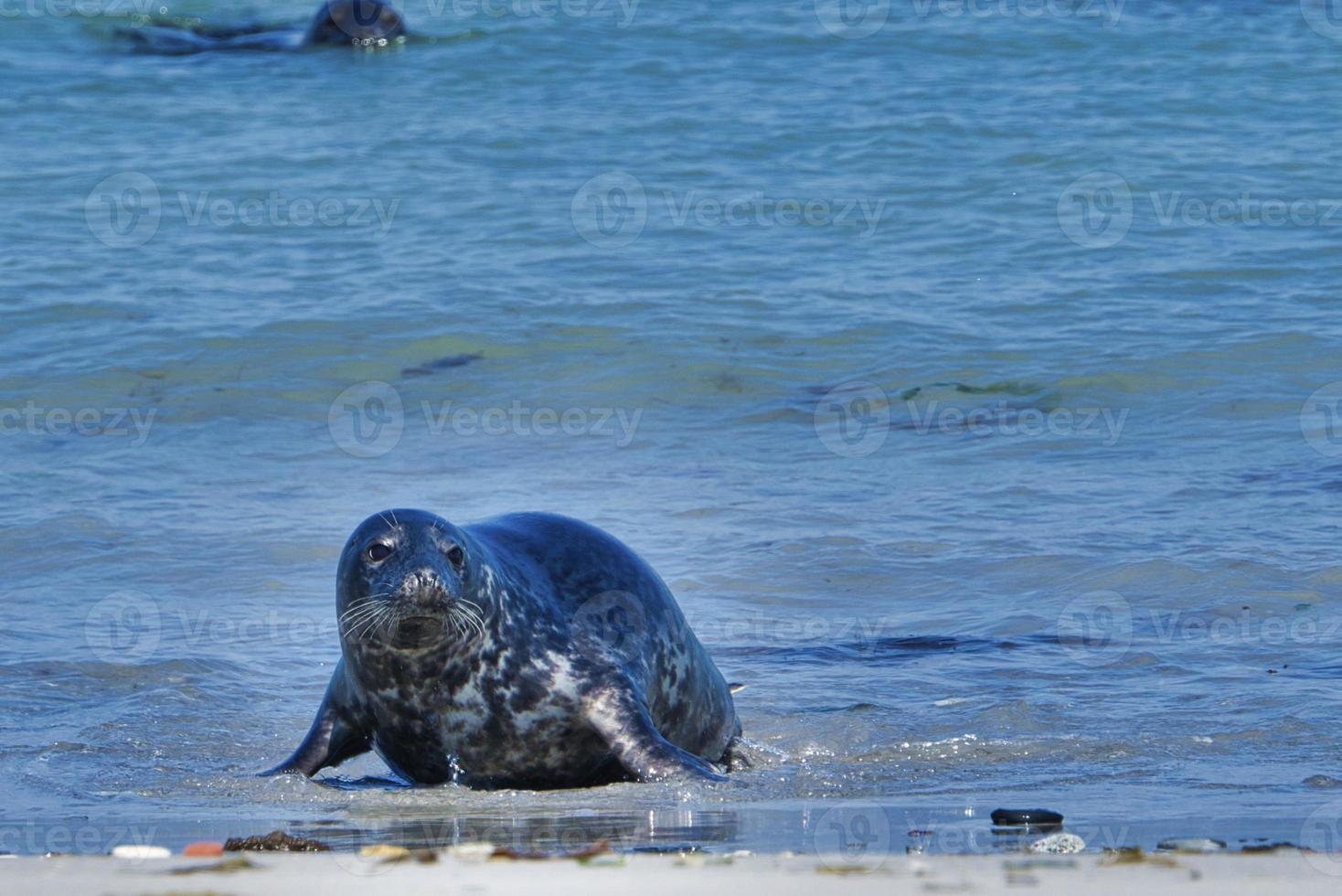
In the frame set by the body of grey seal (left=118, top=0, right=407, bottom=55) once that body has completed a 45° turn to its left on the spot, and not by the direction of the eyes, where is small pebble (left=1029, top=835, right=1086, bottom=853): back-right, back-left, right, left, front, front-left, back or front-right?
back-right

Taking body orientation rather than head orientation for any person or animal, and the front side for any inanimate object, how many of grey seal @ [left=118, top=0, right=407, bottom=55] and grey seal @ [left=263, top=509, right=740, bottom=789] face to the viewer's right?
1

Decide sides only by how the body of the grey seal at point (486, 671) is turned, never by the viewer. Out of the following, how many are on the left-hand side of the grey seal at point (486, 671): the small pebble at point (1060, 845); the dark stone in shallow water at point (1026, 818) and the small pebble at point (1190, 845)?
3

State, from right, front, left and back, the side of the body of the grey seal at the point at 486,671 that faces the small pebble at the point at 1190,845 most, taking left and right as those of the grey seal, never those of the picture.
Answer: left

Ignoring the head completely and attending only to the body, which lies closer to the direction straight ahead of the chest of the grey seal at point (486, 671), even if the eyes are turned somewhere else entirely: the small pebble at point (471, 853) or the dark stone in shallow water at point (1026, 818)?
the small pebble

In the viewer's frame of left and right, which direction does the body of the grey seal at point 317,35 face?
facing to the right of the viewer

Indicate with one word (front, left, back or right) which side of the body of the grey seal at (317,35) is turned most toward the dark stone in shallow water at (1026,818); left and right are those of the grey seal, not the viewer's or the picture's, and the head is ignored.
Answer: right

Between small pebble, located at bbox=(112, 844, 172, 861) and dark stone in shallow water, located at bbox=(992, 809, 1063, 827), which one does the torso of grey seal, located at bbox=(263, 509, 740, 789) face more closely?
the small pebble

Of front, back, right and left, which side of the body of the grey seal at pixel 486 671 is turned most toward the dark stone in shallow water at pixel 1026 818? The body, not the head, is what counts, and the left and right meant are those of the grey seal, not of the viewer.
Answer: left

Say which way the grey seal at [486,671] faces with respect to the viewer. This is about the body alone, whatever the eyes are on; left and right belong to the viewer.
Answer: facing the viewer and to the left of the viewer

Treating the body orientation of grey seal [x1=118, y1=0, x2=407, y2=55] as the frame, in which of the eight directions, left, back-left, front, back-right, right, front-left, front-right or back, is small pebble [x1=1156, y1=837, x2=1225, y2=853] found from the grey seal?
right

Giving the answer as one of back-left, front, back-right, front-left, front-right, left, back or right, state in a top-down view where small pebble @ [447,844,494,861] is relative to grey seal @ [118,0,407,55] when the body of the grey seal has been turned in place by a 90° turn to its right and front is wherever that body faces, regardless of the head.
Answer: front

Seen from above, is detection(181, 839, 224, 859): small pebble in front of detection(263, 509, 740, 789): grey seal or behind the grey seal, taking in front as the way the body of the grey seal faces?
in front

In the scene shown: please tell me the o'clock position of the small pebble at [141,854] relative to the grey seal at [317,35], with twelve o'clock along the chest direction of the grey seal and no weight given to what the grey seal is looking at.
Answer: The small pebble is roughly at 3 o'clock from the grey seal.

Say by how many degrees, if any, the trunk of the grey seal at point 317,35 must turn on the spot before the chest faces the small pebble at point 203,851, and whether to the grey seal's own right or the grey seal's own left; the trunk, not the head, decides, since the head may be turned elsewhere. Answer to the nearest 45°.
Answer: approximately 90° to the grey seal's own right
